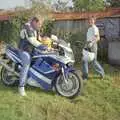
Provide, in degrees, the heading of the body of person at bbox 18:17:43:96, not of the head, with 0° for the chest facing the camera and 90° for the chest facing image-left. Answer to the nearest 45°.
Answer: approximately 270°

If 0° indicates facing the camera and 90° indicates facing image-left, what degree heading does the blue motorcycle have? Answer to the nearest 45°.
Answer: approximately 315°
